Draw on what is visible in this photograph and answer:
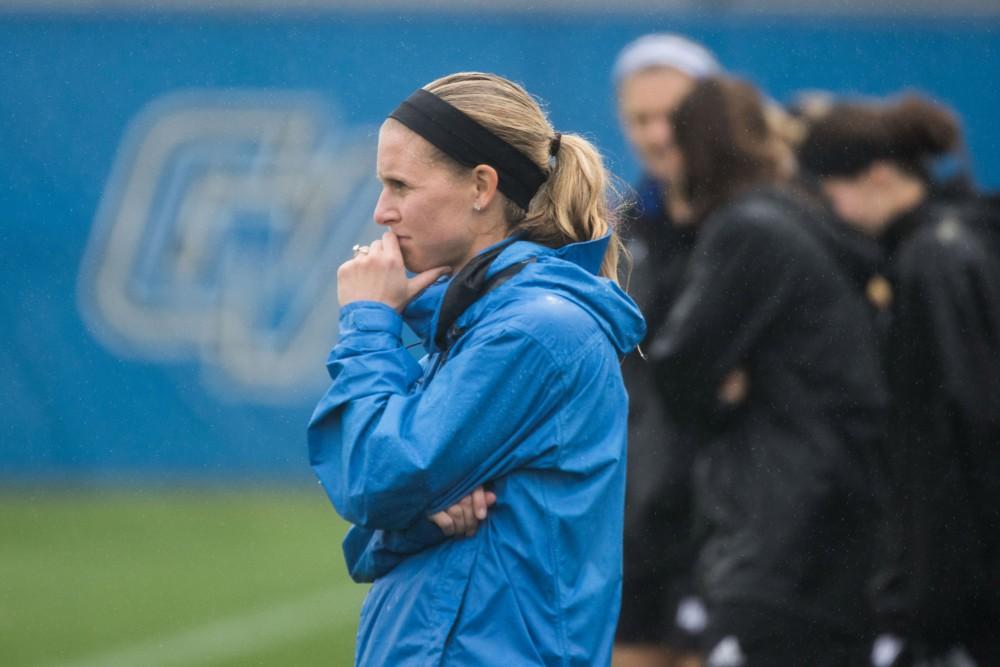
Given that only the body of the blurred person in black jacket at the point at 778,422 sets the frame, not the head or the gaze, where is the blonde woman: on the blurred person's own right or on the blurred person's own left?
on the blurred person's own left

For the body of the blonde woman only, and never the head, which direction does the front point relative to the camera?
to the viewer's left

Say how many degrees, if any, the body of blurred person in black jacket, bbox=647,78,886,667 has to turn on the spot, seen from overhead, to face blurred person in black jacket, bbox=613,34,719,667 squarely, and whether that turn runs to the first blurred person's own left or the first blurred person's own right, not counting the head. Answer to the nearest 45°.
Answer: approximately 45° to the first blurred person's own right

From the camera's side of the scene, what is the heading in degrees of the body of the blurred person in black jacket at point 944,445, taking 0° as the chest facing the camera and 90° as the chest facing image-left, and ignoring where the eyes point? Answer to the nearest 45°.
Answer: approximately 90°

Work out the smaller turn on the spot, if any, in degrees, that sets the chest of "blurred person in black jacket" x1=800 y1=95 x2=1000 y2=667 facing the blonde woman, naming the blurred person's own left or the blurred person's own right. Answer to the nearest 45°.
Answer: approximately 45° to the blurred person's own left

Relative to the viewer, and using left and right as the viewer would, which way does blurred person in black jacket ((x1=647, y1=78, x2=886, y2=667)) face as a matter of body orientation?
facing to the left of the viewer

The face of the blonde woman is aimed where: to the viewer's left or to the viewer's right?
to the viewer's left

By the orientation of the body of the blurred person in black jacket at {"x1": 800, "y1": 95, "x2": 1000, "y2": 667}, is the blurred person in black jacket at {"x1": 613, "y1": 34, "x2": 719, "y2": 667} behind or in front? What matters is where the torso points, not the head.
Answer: in front

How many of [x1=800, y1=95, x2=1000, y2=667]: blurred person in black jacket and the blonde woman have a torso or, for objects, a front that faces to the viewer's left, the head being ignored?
2

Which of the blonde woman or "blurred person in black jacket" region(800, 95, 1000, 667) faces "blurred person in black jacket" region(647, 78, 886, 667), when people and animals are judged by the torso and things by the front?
"blurred person in black jacket" region(800, 95, 1000, 667)
